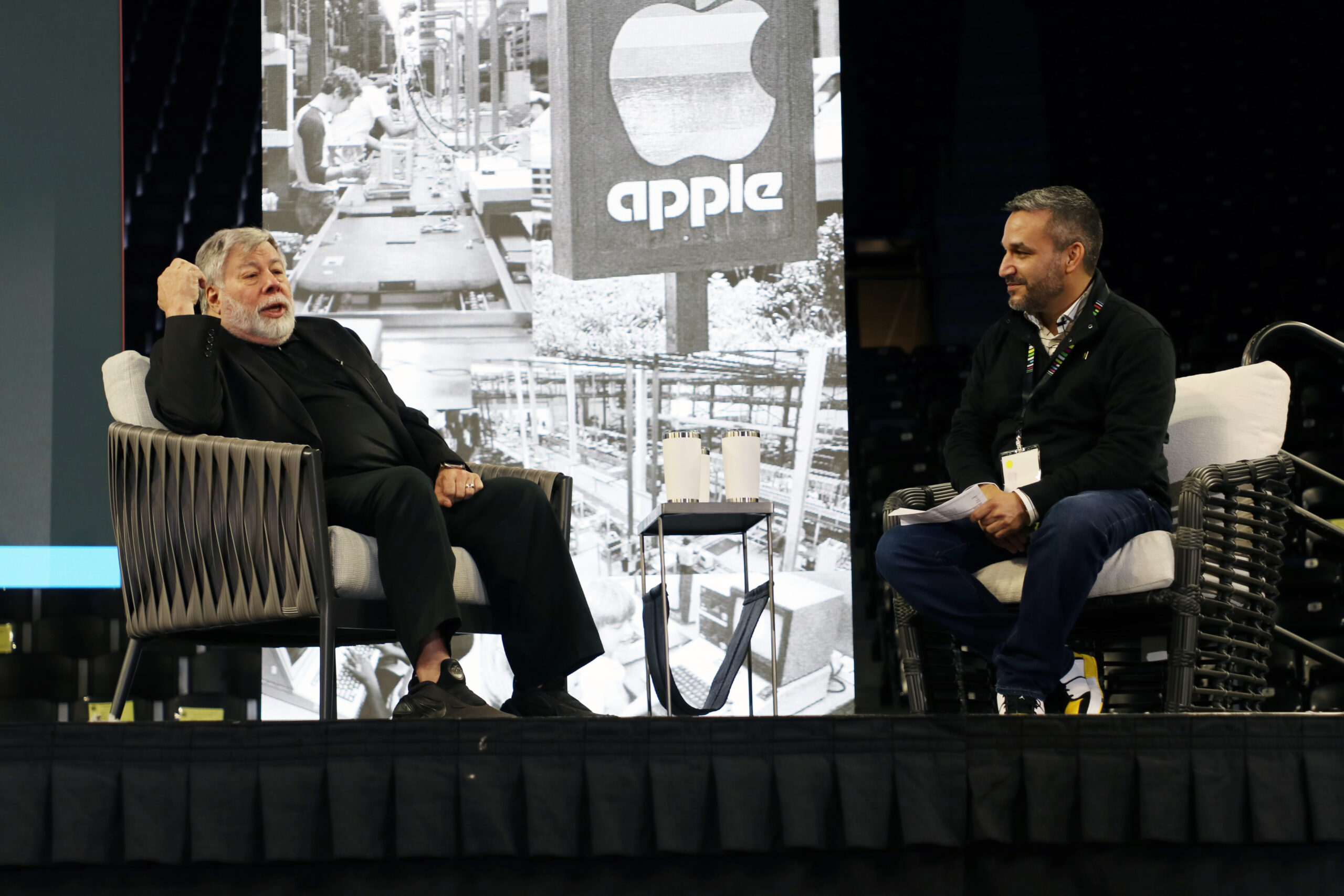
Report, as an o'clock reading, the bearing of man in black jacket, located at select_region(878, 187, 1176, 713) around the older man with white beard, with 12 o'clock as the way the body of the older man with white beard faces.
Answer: The man in black jacket is roughly at 11 o'clock from the older man with white beard.

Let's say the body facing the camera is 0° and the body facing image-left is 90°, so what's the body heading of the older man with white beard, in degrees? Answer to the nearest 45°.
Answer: approximately 315°

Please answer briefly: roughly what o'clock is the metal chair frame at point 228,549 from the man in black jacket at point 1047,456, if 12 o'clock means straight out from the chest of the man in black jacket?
The metal chair frame is roughly at 1 o'clock from the man in black jacket.

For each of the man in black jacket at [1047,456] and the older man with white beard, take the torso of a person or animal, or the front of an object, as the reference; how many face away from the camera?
0

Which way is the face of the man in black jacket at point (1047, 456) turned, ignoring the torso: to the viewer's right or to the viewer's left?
to the viewer's left

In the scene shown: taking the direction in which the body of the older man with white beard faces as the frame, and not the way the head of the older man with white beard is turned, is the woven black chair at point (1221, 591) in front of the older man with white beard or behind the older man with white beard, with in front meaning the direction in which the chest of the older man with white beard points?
in front
